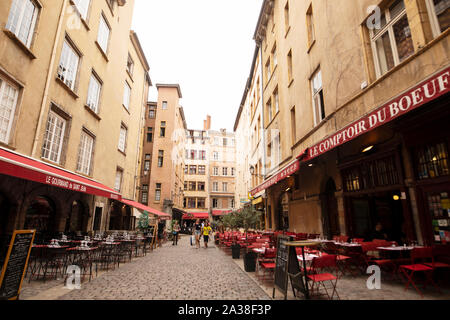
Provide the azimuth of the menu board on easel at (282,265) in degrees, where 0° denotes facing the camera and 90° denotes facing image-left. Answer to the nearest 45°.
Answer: approximately 45°

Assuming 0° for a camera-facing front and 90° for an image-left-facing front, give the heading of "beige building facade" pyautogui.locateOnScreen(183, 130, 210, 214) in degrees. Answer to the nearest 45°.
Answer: approximately 0°

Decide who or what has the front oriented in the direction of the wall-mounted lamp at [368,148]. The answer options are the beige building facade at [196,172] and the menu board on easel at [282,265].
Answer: the beige building facade

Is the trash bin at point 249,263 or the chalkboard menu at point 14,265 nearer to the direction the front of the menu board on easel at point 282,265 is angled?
the chalkboard menu

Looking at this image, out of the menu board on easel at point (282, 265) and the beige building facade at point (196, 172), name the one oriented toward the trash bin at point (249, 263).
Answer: the beige building facade

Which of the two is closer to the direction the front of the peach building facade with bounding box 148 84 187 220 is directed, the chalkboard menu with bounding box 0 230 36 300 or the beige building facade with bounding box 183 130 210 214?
the chalkboard menu

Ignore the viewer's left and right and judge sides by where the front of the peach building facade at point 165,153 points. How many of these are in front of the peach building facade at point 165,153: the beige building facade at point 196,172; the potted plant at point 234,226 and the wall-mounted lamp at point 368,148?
2

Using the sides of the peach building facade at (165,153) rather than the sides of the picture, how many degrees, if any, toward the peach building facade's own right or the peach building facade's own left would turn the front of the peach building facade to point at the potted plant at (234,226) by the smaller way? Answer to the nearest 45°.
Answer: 0° — it already faces it

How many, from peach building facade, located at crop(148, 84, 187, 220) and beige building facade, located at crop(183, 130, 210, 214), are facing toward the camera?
2

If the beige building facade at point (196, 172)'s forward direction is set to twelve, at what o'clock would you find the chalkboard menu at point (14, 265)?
The chalkboard menu is roughly at 12 o'clock from the beige building facade.
